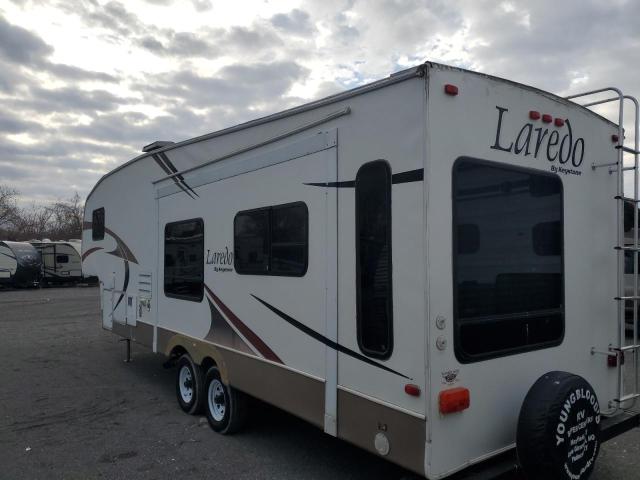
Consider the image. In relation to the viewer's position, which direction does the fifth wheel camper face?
facing away from the viewer and to the left of the viewer

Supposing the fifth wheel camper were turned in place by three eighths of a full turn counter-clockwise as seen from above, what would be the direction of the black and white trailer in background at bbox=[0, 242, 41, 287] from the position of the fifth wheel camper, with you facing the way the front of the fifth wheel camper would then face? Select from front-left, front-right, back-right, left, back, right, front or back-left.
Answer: back-right

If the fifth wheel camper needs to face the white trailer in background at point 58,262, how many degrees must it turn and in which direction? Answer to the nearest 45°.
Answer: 0° — it already faces it
